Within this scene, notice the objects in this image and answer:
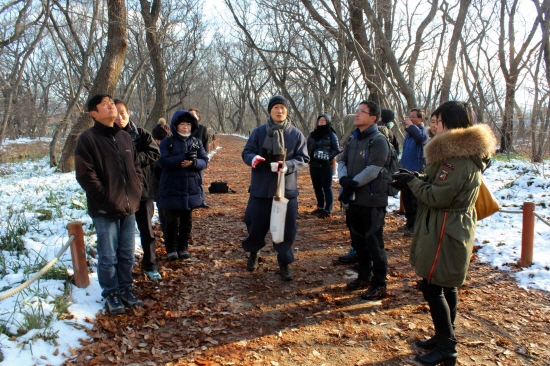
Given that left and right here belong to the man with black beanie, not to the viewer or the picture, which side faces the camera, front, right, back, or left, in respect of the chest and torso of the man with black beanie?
front

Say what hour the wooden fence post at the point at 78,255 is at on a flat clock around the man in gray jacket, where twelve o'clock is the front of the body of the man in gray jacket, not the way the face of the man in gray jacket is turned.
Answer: The wooden fence post is roughly at 1 o'clock from the man in gray jacket.

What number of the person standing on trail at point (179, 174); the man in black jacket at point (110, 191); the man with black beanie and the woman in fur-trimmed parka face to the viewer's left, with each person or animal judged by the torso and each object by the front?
1

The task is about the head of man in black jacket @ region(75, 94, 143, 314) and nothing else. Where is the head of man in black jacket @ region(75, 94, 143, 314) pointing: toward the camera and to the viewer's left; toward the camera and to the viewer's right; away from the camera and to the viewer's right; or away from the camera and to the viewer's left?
toward the camera and to the viewer's right

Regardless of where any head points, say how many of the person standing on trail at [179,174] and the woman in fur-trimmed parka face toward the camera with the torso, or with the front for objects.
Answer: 1

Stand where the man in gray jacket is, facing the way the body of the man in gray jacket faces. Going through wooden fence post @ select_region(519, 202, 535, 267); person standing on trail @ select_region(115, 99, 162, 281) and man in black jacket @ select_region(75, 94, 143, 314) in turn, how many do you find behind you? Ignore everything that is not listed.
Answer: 1

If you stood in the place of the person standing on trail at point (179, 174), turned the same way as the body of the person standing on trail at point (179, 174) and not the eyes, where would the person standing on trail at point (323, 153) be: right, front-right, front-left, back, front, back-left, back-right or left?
back-left

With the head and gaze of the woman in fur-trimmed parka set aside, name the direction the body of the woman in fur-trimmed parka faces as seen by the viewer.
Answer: to the viewer's left

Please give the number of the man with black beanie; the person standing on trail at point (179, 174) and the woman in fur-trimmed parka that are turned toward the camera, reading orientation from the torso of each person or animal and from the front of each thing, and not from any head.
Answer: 2

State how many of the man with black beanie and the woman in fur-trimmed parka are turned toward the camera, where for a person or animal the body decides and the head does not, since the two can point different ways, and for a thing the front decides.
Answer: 1

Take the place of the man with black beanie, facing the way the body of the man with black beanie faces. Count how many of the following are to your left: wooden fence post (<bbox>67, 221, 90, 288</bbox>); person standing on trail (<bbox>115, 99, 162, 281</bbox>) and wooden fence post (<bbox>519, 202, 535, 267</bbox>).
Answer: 1

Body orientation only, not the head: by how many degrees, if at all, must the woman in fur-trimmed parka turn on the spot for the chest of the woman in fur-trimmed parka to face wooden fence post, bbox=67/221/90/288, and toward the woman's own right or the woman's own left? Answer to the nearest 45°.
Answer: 0° — they already face it

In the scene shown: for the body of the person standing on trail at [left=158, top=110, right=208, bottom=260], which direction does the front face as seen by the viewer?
toward the camera

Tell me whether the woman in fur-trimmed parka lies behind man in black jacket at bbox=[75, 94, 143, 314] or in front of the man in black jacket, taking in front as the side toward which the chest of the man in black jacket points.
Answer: in front

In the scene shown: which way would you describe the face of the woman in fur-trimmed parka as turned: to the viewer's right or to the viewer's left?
to the viewer's left
